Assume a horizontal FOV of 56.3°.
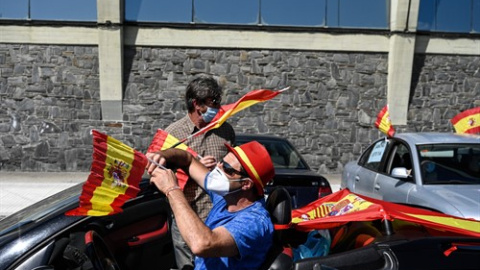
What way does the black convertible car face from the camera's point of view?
to the viewer's left

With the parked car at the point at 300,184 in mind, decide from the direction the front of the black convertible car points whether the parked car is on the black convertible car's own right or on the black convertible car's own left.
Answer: on the black convertible car's own right

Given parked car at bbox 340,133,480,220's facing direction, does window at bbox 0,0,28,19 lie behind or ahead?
behind

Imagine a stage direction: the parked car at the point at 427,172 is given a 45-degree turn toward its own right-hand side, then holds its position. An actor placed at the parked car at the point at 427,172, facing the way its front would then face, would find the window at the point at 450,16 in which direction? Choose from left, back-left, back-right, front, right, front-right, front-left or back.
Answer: back

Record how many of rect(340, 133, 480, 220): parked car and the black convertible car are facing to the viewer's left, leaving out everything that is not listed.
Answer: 1

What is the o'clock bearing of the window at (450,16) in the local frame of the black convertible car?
The window is roughly at 4 o'clock from the black convertible car.

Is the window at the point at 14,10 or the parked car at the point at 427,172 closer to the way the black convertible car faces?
the window
